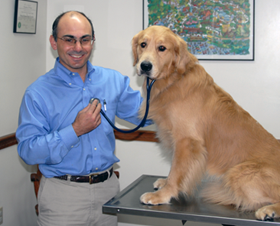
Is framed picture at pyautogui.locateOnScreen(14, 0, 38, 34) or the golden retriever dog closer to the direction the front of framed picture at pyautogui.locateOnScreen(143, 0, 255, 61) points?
the golden retriever dog

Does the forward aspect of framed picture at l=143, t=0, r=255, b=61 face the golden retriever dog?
yes

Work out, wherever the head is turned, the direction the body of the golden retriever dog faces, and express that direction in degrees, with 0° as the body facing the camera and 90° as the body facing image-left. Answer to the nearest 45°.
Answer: approximately 90°

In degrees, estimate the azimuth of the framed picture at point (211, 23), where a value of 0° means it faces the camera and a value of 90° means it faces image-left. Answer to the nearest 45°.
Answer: approximately 0°

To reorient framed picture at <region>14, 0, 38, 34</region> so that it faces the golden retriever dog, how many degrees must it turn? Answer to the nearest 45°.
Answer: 0° — it already faces it

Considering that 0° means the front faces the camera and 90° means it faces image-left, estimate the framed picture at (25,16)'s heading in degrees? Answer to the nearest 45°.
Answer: approximately 315°
